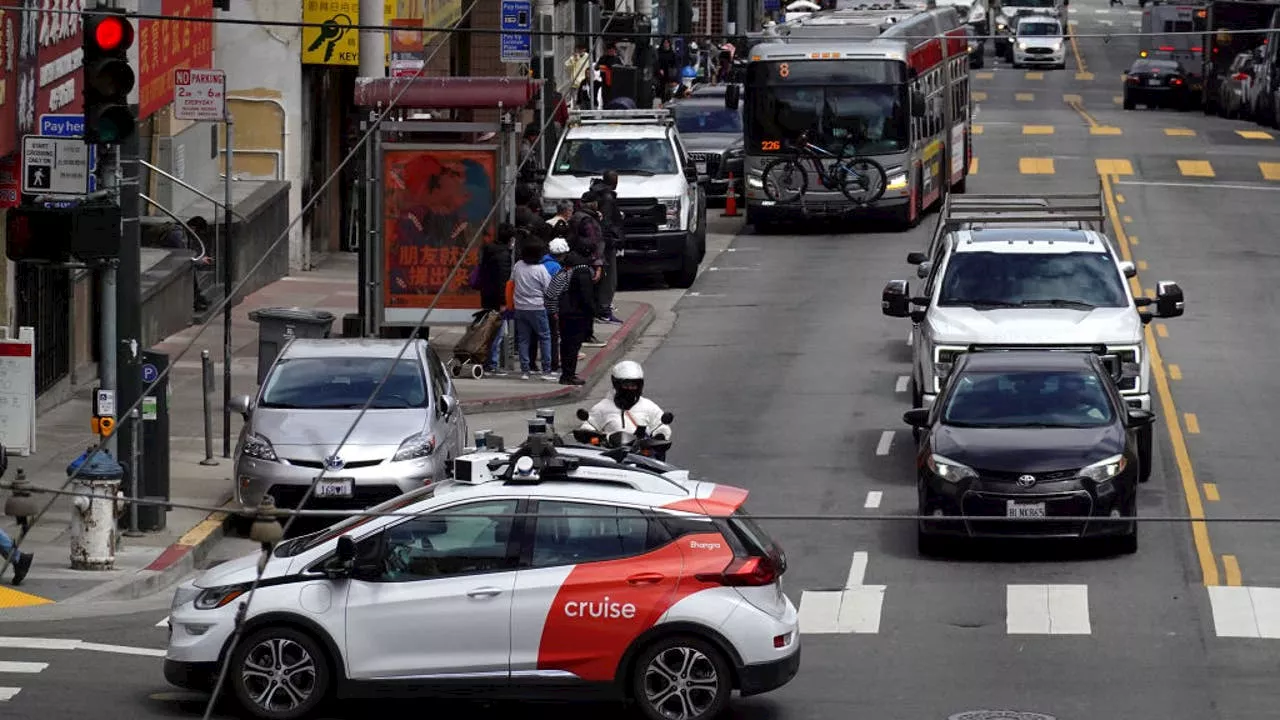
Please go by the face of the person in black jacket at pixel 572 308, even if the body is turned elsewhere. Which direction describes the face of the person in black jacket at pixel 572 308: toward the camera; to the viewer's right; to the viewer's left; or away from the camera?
away from the camera

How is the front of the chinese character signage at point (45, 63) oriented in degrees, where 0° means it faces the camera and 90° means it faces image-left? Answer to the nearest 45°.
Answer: approximately 315°

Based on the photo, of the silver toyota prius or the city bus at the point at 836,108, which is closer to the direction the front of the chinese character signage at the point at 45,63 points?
the silver toyota prius

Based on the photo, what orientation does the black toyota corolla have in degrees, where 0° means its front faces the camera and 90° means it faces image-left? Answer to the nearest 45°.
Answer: approximately 0°

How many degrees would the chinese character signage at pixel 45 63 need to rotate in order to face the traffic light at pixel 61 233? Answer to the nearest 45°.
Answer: approximately 45° to its right

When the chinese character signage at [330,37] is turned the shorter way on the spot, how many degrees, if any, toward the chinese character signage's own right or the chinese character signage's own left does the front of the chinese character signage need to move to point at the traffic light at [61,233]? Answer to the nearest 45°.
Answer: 0° — it already faces it
